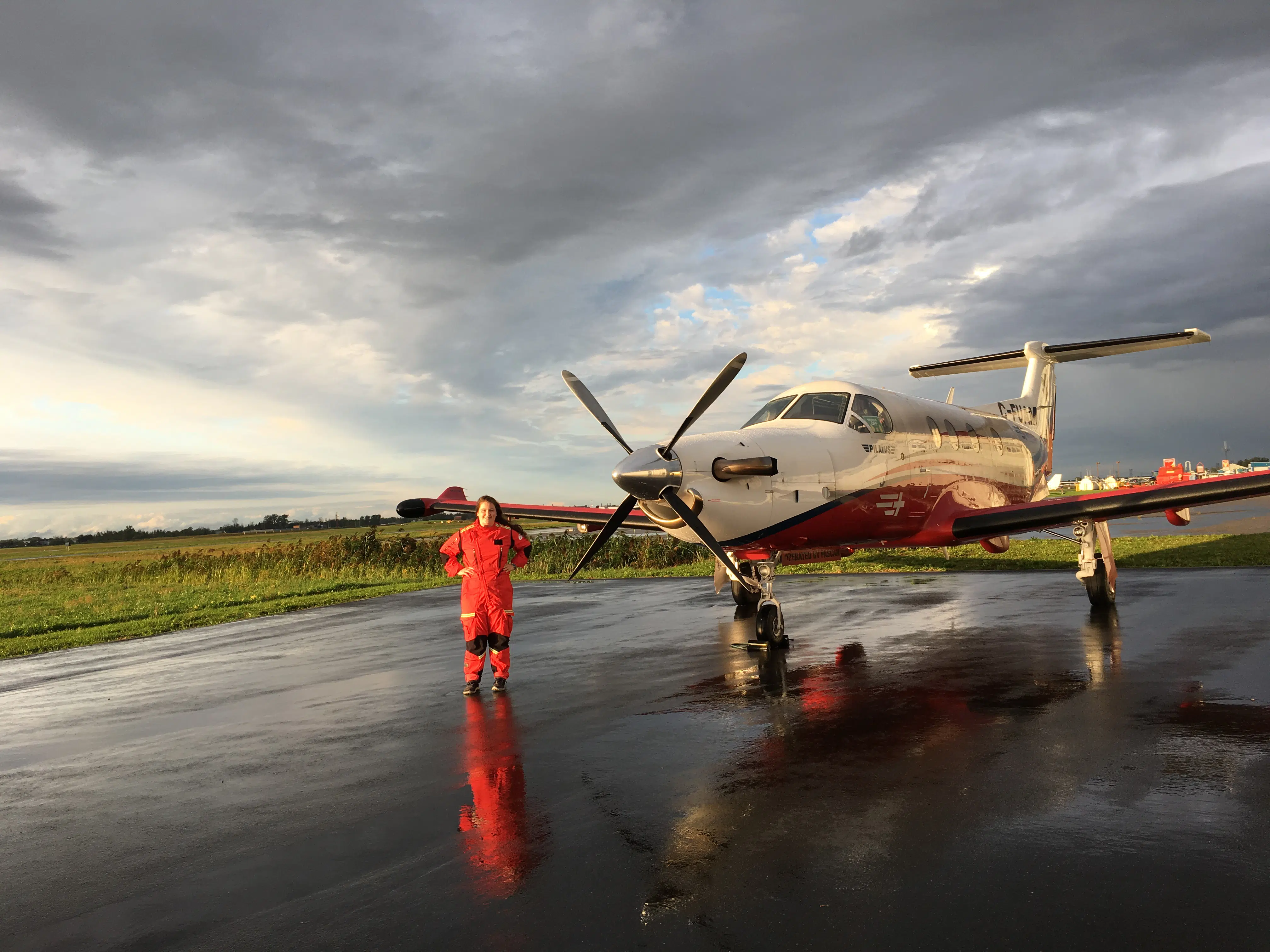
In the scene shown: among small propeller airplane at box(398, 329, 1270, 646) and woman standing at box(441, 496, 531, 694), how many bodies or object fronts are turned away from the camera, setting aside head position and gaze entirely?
0

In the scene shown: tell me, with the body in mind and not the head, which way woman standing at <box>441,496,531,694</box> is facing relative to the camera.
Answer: toward the camera

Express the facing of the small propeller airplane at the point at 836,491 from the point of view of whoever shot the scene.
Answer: facing the viewer and to the left of the viewer

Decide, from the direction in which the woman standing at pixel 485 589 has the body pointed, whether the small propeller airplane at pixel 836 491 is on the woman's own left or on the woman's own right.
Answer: on the woman's own left

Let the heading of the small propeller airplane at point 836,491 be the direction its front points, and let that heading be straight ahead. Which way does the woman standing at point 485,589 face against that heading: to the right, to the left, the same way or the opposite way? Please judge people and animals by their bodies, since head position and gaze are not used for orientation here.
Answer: to the left

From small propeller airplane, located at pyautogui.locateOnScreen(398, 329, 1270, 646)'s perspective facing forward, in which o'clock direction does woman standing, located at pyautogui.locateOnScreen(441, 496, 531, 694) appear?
The woman standing is roughly at 12 o'clock from the small propeller airplane.
